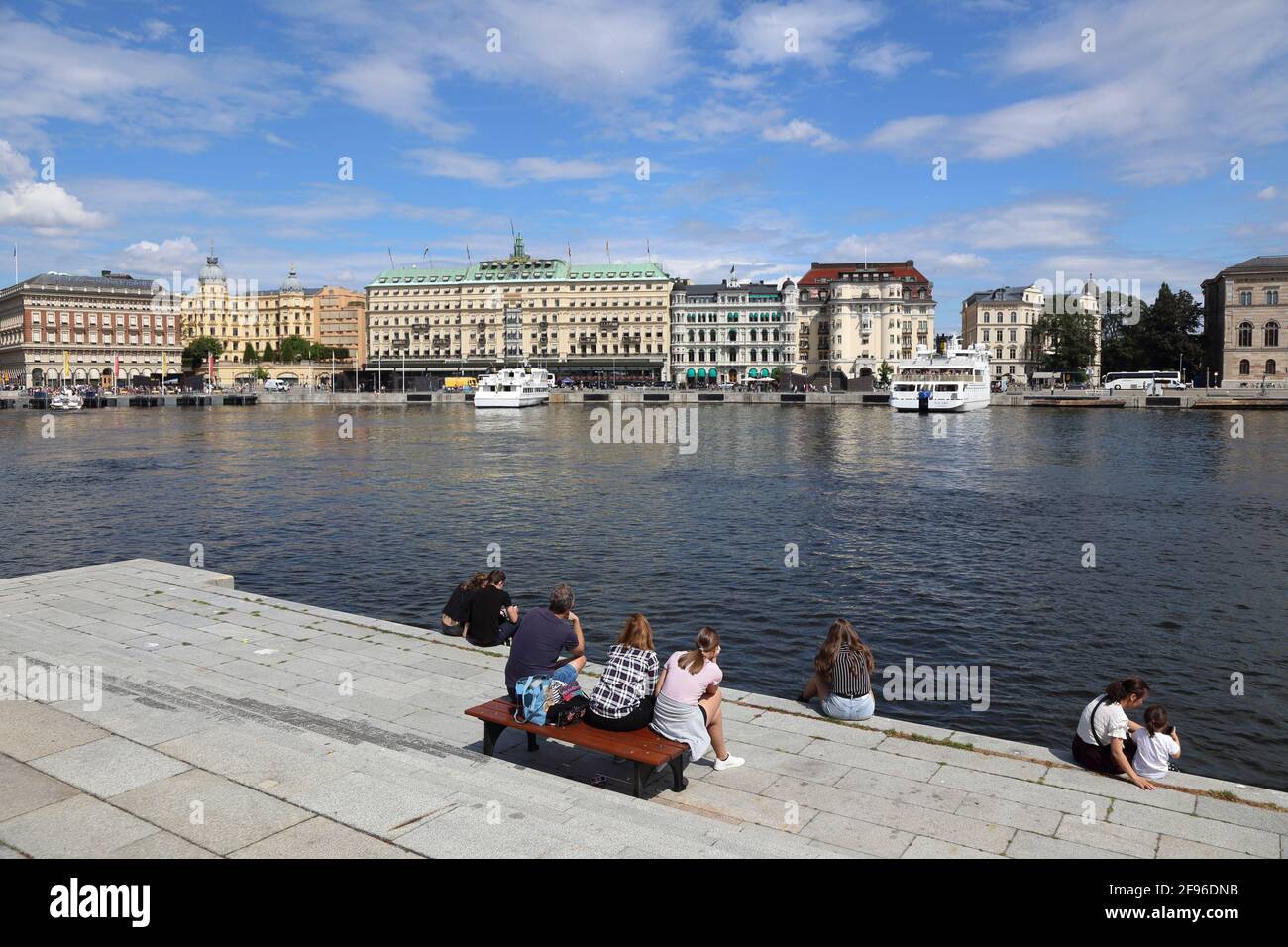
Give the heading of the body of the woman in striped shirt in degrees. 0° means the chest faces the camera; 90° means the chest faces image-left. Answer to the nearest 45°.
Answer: approximately 180°

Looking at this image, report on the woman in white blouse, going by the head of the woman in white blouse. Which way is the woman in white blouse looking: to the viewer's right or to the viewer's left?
to the viewer's right

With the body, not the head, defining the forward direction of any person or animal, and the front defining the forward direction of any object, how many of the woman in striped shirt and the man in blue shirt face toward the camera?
0

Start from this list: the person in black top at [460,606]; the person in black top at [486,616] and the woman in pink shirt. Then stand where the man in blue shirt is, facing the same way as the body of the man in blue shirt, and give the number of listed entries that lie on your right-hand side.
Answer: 1

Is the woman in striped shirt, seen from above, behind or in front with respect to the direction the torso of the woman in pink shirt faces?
in front

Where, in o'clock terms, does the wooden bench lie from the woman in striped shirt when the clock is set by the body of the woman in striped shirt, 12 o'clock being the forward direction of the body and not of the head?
The wooden bench is roughly at 7 o'clock from the woman in striped shirt.

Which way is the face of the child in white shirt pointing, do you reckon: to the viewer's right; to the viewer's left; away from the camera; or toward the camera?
away from the camera

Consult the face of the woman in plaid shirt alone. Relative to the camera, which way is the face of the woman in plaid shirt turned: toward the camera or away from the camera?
away from the camera

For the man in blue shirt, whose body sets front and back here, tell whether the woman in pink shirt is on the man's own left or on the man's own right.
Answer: on the man's own right

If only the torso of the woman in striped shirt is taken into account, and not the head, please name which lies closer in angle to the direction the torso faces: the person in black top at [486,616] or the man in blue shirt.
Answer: the person in black top

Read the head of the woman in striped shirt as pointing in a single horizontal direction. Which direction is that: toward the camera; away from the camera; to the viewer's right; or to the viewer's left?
away from the camera
